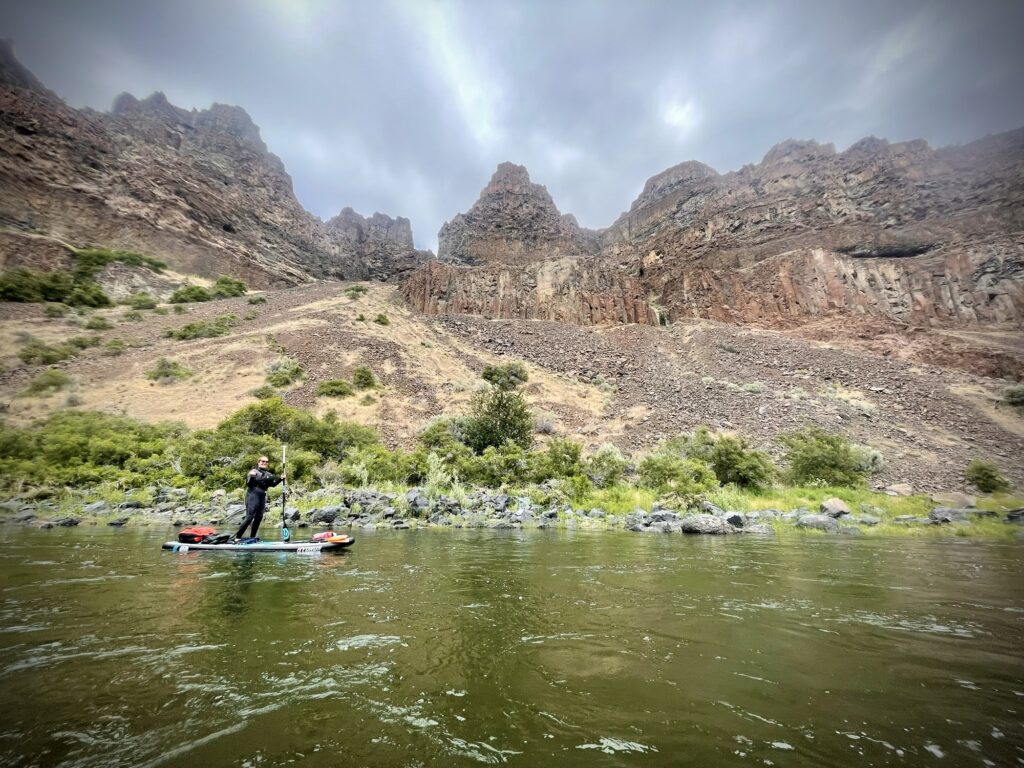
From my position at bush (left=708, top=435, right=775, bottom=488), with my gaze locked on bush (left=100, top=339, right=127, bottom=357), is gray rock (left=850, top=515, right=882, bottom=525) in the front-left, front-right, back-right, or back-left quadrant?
back-left

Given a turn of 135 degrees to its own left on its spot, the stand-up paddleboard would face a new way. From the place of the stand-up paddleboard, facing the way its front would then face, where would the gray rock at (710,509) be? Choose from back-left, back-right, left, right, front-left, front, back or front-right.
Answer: back-right

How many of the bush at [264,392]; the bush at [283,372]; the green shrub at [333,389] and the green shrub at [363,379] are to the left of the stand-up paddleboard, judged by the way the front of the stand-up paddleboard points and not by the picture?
4

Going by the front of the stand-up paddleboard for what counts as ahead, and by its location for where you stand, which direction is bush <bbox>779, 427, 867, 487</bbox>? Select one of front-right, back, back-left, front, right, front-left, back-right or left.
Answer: front

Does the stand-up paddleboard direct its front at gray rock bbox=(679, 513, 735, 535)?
yes

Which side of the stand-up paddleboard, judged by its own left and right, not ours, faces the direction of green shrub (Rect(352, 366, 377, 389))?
left

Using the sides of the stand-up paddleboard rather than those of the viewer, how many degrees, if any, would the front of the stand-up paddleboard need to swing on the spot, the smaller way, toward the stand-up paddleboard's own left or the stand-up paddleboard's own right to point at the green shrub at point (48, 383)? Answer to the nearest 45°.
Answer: approximately 135° to the stand-up paddleboard's own left

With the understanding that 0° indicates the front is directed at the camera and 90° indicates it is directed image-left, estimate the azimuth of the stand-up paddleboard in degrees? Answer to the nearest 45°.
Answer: approximately 270°

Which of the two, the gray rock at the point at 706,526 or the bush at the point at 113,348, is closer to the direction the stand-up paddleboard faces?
the gray rock

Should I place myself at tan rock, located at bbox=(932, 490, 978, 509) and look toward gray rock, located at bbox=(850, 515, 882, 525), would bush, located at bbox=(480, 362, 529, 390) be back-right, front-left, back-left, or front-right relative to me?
front-right

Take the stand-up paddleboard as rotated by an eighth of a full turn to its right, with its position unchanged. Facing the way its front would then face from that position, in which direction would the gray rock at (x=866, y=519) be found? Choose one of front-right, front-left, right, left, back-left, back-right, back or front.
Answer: front-left

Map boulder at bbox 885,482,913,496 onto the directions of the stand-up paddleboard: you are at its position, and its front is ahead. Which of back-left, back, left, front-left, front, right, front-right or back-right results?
front

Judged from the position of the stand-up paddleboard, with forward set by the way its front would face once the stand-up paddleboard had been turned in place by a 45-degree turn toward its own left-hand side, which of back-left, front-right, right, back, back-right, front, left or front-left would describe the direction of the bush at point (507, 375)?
front

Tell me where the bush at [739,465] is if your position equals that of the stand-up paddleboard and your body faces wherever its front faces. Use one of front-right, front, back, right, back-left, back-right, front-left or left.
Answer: front

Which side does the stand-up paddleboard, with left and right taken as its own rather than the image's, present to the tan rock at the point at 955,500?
front

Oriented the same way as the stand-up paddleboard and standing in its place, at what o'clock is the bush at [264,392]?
The bush is roughly at 9 o'clock from the stand-up paddleboard.

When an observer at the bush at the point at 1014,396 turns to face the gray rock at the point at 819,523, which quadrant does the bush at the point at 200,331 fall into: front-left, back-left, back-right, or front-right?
front-right

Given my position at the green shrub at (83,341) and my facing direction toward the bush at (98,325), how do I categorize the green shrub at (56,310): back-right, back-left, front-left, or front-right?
front-left

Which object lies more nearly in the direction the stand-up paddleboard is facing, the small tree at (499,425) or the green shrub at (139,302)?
the small tree

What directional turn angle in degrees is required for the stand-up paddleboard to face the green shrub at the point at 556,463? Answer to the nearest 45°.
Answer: approximately 45° to its left
